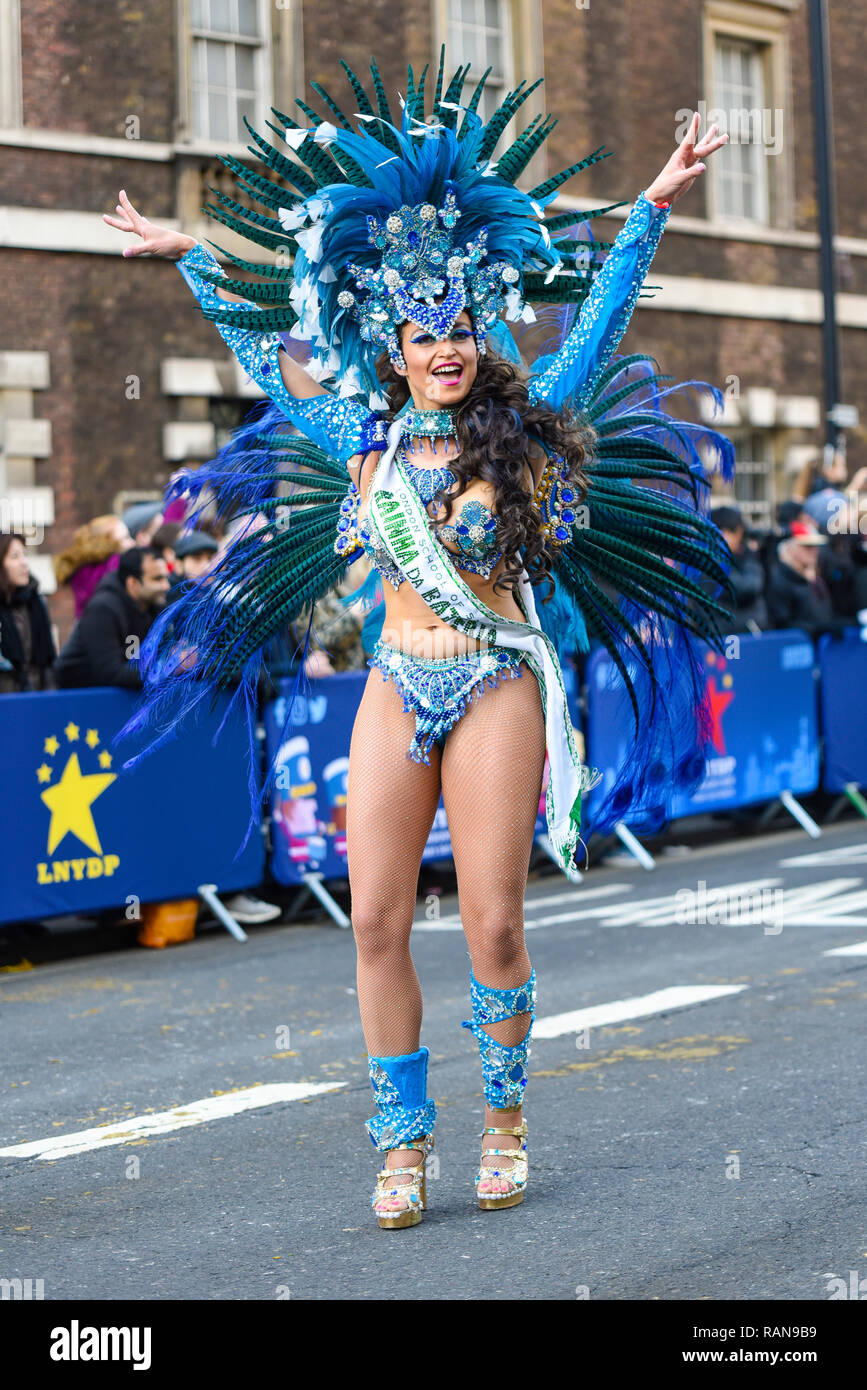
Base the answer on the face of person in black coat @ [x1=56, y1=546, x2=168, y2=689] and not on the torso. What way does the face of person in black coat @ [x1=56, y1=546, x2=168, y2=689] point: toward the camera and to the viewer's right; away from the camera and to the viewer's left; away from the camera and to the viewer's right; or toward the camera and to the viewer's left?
toward the camera and to the viewer's right

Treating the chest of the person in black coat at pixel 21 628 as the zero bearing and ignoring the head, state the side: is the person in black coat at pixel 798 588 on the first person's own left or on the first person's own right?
on the first person's own left

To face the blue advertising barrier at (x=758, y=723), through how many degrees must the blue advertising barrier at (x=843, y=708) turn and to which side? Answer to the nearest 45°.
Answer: approximately 45° to its right

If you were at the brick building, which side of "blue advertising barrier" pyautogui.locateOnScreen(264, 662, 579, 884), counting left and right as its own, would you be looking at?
back

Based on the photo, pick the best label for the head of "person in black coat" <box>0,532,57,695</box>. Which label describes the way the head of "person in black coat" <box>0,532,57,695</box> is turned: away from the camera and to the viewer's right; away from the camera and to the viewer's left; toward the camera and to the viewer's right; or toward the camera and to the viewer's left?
toward the camera and to the viewer's right

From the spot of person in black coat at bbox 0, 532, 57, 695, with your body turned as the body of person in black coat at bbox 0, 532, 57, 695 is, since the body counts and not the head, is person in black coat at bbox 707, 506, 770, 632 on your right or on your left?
on your left
